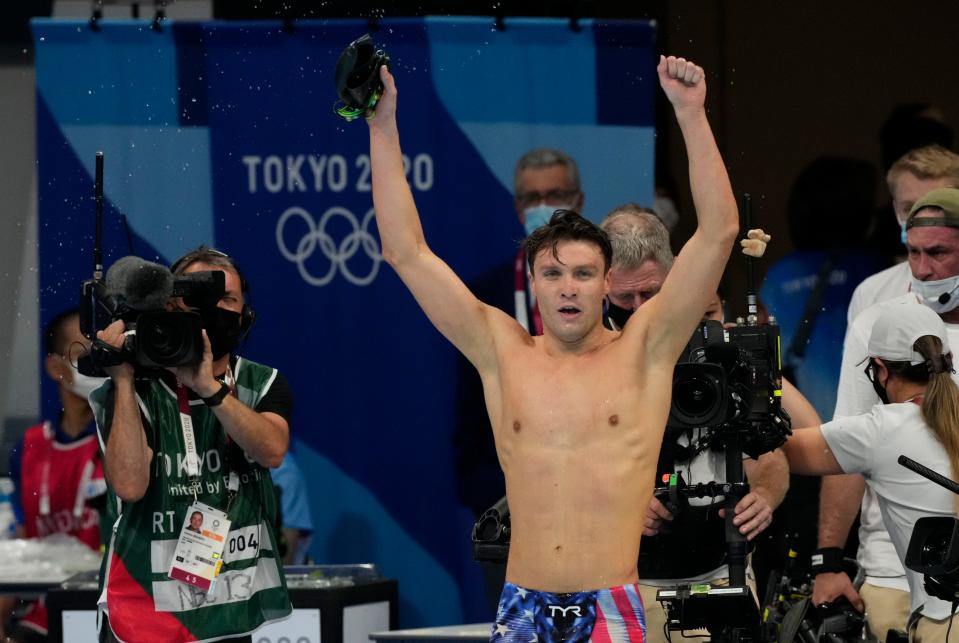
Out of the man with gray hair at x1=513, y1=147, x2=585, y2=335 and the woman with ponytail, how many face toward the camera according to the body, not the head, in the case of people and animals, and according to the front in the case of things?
1

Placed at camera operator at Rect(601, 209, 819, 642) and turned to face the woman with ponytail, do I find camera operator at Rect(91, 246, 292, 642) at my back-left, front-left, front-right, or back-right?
back-right

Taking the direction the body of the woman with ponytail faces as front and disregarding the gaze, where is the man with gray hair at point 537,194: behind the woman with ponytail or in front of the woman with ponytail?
in front

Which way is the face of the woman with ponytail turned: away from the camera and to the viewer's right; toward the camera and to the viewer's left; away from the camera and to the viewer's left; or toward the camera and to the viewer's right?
away from the camera and to the viewer's left

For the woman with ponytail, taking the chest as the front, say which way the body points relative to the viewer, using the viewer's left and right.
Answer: facing away from the viewer and to the left of the viewer

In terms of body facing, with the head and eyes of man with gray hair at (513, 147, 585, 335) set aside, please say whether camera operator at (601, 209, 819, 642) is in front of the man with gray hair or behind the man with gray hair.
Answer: in front

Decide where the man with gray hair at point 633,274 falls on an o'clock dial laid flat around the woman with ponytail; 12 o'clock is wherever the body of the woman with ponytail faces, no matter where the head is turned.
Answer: The man with gray hair is roughly at 11 o'clock from the woman with ponytail.

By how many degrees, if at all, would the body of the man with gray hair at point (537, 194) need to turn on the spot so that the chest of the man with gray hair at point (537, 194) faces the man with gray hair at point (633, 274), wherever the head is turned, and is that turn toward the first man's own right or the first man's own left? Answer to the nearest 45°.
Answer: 0° — they already face them
